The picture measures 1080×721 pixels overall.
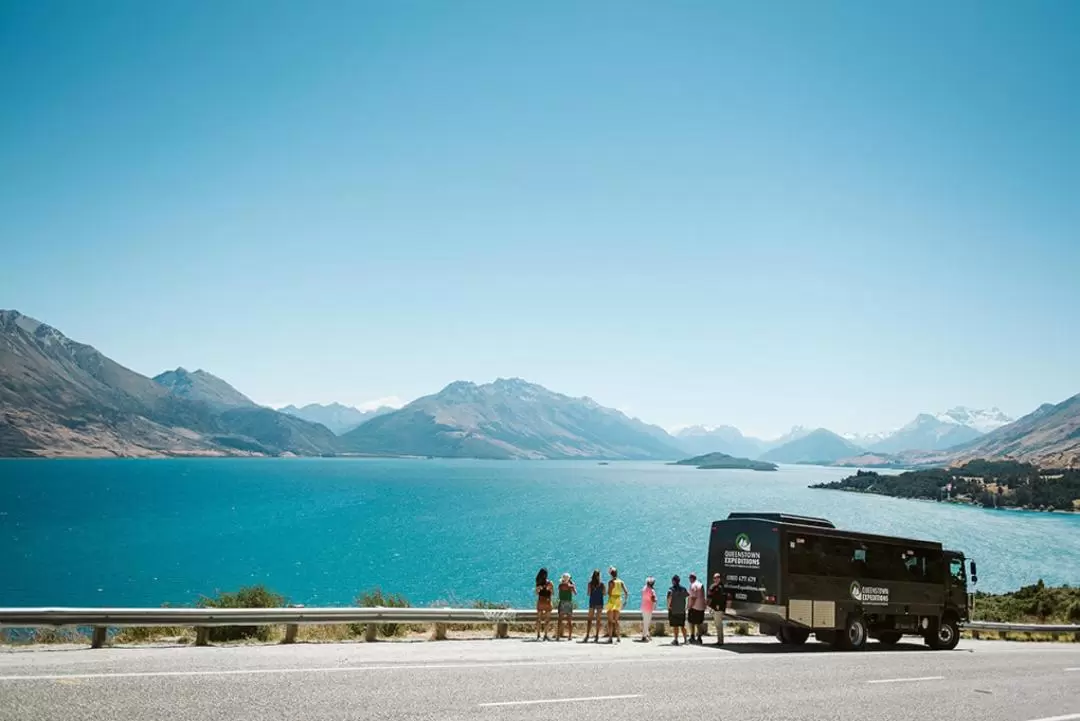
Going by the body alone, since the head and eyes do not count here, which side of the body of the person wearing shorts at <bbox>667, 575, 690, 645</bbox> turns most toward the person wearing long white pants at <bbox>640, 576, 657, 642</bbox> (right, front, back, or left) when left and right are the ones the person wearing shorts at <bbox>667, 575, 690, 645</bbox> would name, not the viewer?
left

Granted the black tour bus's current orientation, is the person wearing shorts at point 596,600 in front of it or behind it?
behind

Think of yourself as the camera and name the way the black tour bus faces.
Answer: facing away from the viewer and to the right of the viewer

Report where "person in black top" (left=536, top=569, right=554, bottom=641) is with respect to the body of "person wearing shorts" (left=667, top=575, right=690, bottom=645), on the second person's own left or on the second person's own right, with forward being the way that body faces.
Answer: on the second person's own left

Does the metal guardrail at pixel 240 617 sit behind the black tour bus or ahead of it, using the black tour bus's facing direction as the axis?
behind

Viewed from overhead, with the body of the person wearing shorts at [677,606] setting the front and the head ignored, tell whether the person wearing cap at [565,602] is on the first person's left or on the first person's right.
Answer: on the first person's left

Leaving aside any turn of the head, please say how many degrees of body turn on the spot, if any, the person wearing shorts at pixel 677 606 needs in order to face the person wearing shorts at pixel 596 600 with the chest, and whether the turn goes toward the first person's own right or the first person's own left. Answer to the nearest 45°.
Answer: approximately 90° to the first person's own left

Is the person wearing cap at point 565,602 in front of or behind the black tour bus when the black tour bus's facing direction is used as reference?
behind

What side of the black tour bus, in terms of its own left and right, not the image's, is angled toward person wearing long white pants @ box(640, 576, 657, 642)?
back

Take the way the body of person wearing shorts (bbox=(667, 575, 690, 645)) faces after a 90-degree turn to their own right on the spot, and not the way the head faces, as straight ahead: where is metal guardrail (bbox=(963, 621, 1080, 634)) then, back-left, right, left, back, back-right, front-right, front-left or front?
front-left

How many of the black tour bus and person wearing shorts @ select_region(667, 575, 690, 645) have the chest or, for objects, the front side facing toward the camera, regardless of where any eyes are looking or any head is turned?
0

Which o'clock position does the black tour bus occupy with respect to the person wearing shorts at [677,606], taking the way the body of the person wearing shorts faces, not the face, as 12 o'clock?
The black tour bus is roughly at 2 o'clock from the person wearing shorts.

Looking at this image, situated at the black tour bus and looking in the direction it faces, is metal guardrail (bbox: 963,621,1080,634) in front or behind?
in front

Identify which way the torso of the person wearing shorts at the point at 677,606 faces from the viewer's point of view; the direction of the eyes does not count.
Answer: away from the camera
